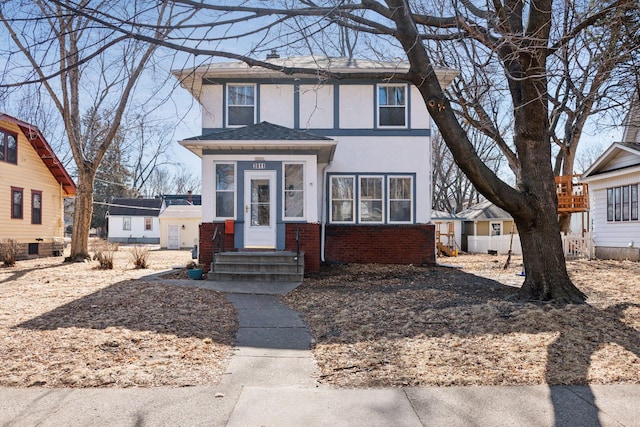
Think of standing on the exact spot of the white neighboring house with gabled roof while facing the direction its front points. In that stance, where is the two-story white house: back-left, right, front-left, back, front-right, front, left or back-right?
front-right

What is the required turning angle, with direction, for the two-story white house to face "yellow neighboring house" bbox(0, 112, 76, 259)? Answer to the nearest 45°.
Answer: approximately 135° to its right

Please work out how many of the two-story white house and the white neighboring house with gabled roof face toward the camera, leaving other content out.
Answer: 2

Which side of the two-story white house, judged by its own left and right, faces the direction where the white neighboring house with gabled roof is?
left

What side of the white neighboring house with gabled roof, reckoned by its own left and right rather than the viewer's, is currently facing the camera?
front

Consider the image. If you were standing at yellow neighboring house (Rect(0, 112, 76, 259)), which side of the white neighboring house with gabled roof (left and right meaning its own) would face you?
right

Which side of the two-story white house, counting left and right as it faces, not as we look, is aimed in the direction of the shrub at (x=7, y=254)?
right

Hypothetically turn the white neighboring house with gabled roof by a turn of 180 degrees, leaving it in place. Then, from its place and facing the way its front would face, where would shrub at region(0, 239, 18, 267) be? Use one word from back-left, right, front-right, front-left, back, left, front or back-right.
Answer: back-left
